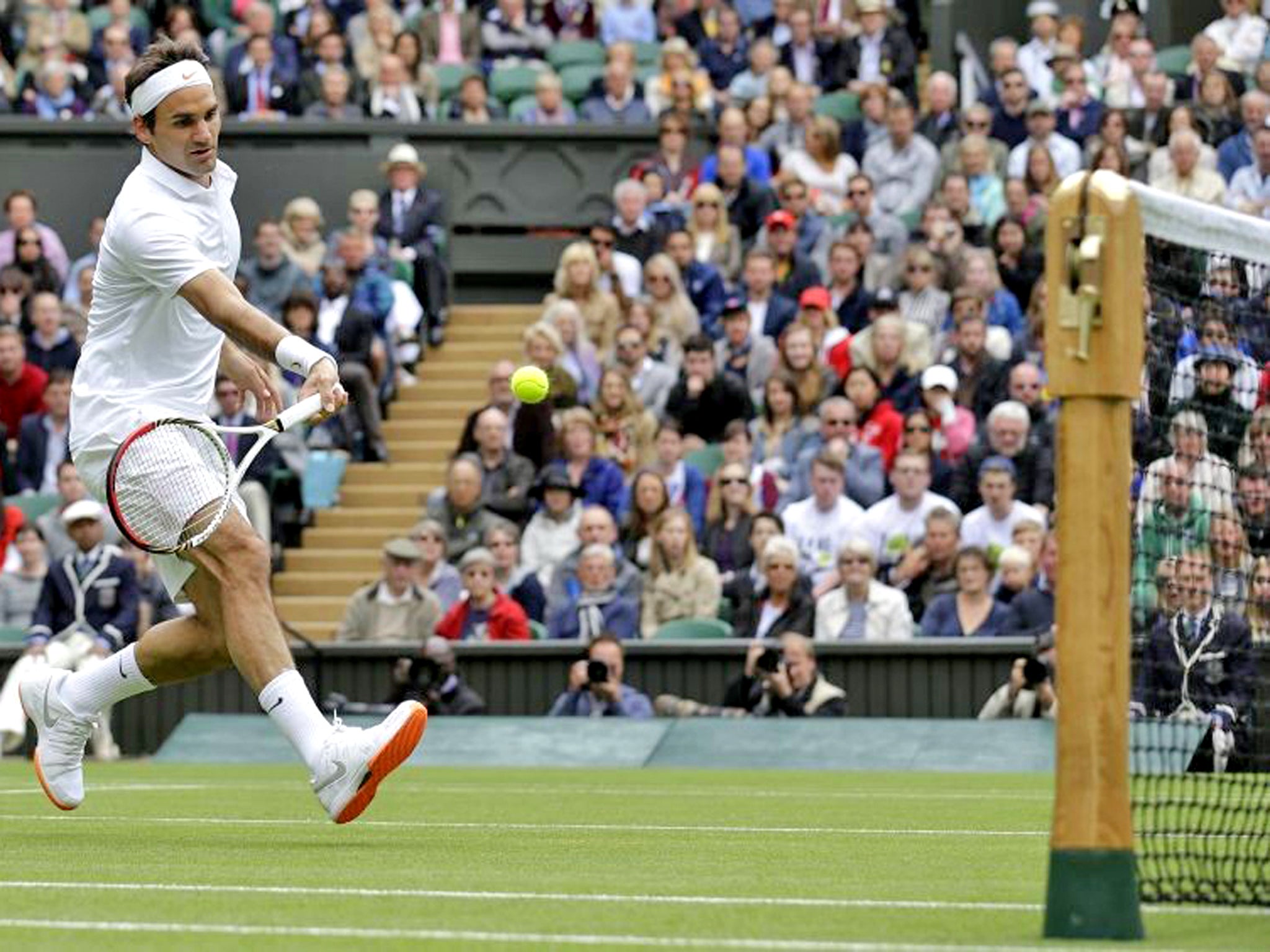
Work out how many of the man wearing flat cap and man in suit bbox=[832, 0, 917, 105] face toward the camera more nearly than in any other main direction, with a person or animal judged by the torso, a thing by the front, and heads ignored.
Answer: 2

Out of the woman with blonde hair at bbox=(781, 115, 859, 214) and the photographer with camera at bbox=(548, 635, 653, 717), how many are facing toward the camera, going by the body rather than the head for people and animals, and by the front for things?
2

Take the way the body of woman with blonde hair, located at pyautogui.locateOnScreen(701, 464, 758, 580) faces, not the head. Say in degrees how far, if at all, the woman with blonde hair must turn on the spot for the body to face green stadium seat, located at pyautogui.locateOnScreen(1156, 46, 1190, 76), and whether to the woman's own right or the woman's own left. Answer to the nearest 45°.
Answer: approximately 135° to the woman's own left

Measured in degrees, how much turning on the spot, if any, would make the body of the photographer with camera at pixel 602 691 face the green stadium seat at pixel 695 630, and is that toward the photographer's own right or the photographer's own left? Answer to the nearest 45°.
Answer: approximately 135° to the photographer's own left
